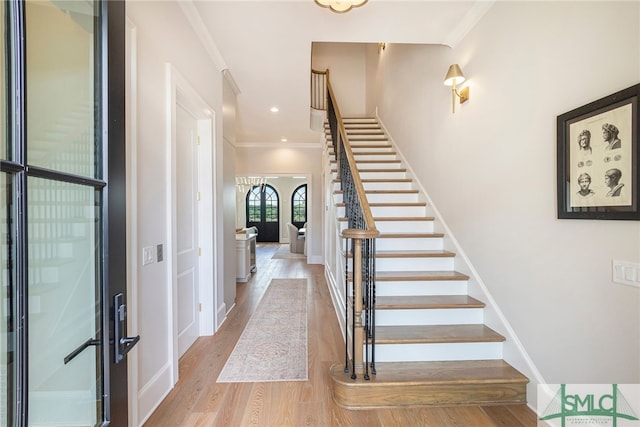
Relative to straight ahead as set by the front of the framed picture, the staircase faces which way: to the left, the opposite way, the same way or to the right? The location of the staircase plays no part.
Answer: to the left

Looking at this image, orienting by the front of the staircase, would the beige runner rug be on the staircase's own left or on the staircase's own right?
on the staircase's own right

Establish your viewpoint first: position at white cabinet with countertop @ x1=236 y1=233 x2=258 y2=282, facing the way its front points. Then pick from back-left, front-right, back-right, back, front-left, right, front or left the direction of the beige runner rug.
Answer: right

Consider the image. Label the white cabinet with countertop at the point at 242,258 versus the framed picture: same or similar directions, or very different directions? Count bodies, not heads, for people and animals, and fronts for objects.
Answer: very different directions

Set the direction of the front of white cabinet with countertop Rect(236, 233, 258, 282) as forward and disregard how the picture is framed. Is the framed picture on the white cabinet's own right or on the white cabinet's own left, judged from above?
on the white cabinet's own right

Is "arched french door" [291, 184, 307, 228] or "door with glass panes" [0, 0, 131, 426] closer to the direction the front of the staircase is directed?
the door with glass panes

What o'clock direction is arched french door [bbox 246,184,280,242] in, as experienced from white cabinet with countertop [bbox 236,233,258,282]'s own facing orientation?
The arched french door is roughly at 9 o'clock from the white cabinet with countertop.

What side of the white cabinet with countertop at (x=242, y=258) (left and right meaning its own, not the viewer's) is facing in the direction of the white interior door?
right

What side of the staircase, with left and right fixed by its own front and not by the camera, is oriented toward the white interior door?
right

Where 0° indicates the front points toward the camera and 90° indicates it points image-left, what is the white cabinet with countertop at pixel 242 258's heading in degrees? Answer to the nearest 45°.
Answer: approximately 270°

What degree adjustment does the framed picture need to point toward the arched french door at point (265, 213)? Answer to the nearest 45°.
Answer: approximately 90° to its right

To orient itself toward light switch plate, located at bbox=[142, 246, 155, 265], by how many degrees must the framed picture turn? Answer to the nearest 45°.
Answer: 0° — it already faces it

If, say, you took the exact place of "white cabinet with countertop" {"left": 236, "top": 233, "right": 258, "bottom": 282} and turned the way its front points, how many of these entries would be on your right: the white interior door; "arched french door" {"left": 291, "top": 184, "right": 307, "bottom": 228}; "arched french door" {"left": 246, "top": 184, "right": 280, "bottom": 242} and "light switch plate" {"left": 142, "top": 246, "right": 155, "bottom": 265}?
2

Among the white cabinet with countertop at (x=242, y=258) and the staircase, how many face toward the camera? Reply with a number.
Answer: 1
